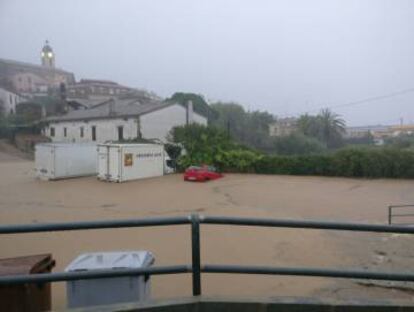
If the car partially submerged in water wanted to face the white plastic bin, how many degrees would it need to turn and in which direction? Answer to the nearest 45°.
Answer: approximately 90° to its right

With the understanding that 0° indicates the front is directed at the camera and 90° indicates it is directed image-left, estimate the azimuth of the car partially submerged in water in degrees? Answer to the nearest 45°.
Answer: approximately 270°

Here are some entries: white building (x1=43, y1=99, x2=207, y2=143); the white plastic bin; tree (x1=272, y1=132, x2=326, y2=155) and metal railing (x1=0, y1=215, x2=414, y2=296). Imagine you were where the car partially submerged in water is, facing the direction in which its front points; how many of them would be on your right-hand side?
2

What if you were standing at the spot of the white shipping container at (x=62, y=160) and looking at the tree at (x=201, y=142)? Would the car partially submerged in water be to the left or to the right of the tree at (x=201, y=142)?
right

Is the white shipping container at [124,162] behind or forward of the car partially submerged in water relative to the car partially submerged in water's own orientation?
behind

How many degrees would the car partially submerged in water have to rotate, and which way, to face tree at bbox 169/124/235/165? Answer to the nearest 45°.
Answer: approximately 90° to its left

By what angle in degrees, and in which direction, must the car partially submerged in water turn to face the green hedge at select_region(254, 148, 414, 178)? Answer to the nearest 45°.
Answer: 0° — it already faces it

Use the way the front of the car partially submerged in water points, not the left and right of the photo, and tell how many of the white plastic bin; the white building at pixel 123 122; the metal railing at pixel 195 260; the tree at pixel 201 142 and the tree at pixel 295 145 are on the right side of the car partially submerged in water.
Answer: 2

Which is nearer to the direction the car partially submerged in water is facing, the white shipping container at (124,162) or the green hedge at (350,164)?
the green hedge

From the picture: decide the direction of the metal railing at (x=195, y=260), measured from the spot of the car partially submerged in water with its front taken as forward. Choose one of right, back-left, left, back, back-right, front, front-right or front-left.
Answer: right
